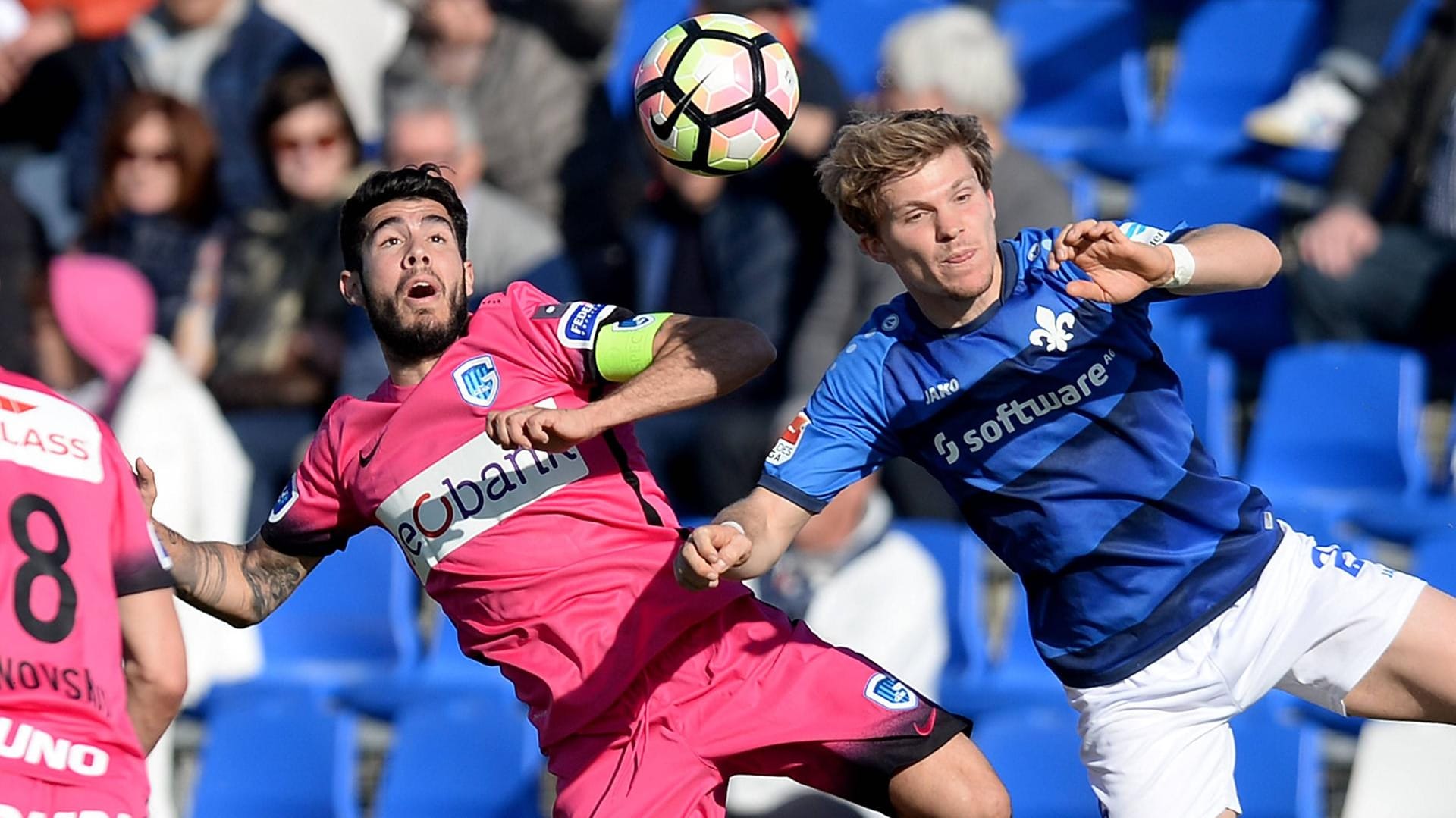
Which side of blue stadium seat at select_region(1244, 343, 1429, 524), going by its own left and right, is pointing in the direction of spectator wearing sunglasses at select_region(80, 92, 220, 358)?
right

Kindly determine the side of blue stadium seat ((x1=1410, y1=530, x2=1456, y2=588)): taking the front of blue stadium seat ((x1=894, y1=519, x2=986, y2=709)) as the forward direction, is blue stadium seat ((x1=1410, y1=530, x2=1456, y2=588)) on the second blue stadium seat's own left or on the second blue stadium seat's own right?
on the second blue stadium seat's own left

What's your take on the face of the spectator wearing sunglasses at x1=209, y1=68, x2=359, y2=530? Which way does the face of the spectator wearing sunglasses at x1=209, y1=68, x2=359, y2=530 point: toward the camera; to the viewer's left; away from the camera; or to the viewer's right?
toward the camera

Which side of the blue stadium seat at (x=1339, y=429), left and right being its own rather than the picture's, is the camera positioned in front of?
front

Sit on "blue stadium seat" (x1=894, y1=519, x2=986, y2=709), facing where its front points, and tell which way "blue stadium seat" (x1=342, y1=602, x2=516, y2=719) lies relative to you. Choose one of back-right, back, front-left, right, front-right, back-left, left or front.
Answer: right

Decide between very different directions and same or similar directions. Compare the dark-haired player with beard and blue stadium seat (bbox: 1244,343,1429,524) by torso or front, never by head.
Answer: same or similar directions

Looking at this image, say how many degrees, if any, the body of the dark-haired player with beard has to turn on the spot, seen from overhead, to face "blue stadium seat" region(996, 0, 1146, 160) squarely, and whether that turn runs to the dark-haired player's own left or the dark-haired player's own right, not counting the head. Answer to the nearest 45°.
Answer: approximately 135° to the dark-haired player's own left

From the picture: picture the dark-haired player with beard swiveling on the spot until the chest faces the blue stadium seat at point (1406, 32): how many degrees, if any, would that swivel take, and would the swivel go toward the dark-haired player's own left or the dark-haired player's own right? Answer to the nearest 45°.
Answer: approximately 135° to the dark-haired player's own left

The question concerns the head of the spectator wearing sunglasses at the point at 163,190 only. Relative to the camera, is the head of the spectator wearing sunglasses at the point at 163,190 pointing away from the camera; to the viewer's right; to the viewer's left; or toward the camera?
toward the camera

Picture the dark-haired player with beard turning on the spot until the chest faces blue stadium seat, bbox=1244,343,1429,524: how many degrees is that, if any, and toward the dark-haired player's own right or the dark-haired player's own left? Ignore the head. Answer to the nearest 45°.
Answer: approximately 135° to the dark-haired player's own left

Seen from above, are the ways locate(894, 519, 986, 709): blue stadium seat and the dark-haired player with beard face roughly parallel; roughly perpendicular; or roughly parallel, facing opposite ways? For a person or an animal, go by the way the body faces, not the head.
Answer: roughly parallel

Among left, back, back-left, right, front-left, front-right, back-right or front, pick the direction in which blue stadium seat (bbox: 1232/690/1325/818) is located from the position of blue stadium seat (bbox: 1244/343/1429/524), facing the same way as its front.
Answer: front

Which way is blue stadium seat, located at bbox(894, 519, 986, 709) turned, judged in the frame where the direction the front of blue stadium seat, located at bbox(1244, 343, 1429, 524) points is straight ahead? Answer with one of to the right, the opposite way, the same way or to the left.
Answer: the same way

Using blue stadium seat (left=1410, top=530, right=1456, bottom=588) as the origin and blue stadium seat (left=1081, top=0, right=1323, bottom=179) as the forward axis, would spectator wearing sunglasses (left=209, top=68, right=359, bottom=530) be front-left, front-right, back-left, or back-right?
front-left

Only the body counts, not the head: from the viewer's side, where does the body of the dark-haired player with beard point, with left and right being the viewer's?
facing the viewer

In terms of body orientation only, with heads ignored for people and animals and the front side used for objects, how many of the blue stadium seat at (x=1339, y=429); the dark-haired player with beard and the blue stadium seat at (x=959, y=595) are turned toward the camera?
3

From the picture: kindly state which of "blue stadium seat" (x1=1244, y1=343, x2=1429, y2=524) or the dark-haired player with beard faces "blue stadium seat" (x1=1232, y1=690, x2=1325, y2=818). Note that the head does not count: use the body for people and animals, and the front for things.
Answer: "blue stadium seat" (x1=1244, y1=343, x2=1429, y2=524)

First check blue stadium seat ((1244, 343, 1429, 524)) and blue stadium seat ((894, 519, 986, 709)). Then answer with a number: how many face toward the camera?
2
